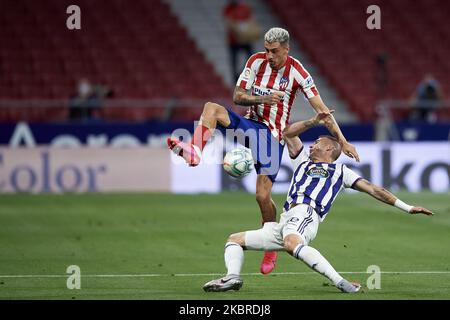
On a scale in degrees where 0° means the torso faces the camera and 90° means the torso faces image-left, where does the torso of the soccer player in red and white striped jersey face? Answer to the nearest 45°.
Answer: approximately 45°
